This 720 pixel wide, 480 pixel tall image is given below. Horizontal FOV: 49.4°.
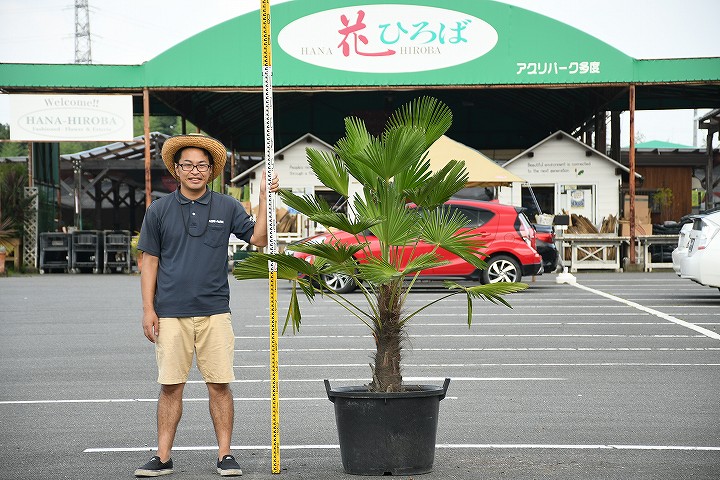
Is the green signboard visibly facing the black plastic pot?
yes

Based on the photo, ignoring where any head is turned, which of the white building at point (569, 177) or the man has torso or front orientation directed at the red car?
the white building

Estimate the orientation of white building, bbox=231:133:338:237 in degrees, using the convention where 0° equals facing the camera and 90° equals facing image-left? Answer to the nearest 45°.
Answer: approximately 0°

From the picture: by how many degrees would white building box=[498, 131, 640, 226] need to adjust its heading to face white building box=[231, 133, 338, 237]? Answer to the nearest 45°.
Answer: approximately 90° to its right

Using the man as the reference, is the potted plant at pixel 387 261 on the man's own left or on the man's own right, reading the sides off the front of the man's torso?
on the man's own left

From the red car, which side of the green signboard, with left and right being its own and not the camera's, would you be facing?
front

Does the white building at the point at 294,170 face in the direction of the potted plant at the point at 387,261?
yes

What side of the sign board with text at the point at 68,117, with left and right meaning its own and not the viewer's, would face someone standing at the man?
front

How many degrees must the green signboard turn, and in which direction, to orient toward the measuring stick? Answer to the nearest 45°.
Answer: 0° — it already faces it

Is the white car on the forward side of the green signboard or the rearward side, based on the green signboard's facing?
on the forward side
